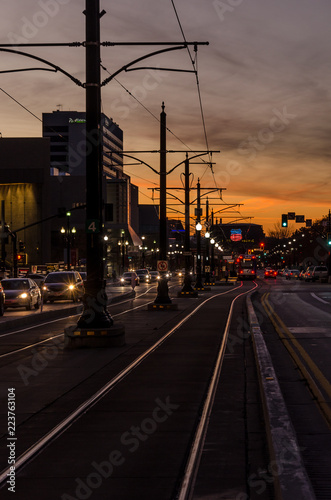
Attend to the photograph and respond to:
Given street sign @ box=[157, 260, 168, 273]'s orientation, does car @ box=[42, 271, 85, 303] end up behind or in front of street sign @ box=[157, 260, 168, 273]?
behind

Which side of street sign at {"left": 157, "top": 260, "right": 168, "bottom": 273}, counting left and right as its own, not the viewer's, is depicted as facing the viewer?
front

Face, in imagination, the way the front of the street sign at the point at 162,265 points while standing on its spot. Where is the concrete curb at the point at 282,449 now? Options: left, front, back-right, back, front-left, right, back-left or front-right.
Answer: front

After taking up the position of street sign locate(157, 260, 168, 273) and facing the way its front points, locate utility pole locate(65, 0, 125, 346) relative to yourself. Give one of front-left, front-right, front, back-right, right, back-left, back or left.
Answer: front

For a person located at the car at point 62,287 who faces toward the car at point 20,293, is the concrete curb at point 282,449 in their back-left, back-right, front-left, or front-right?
front-left

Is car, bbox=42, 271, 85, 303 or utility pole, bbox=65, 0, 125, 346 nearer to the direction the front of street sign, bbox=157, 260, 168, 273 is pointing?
the utility pole
